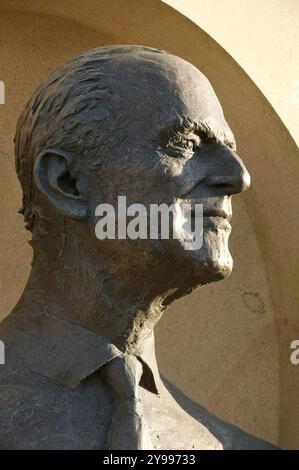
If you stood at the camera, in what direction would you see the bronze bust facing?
facing the viewer and to the right of the viewer
